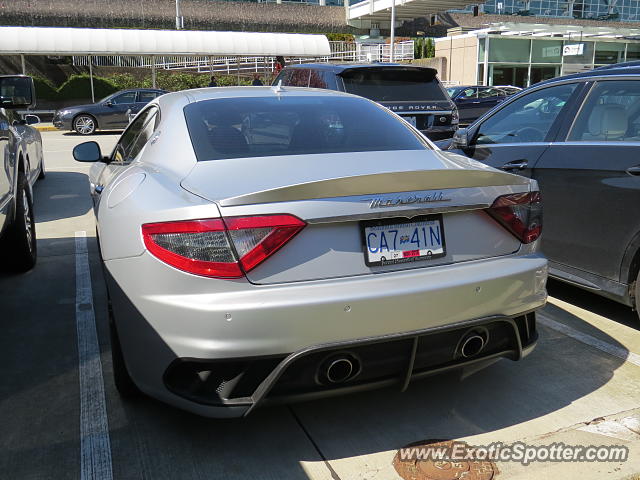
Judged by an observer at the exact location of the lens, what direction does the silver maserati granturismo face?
facing away from the viewer and to the left of the viewer

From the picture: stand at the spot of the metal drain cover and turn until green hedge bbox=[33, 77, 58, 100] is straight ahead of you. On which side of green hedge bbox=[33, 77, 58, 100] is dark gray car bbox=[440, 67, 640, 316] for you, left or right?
right

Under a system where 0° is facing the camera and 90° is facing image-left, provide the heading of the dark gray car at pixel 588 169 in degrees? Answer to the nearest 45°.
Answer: approximately 135°

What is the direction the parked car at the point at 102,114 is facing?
to the viewer's left

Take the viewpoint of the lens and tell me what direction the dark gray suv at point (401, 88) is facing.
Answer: facing away from the viewer and to the left of the viewer

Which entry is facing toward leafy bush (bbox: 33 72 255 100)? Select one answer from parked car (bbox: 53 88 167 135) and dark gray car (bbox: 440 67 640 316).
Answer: the dark gray car

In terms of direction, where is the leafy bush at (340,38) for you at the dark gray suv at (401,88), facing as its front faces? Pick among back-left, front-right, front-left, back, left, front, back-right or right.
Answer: front-right

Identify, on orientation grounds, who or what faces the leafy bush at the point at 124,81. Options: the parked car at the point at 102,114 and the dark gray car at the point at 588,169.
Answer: the dark gray car

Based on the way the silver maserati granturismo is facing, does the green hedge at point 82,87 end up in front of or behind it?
in front

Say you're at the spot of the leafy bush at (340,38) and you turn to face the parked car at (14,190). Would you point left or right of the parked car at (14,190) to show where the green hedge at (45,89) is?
right

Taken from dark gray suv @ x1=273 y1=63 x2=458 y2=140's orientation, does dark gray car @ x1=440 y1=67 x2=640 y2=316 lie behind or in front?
behind

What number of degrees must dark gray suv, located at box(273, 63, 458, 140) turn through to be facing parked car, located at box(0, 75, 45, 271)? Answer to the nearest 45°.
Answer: approximately 90° to its left

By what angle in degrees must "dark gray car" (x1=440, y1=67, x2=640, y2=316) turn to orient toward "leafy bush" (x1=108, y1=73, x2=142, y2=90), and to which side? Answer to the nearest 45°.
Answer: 0° — it already faces it

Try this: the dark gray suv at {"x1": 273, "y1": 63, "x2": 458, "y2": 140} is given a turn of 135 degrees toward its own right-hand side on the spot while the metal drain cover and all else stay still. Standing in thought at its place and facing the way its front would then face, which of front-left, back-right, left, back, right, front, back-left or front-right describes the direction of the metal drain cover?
right
